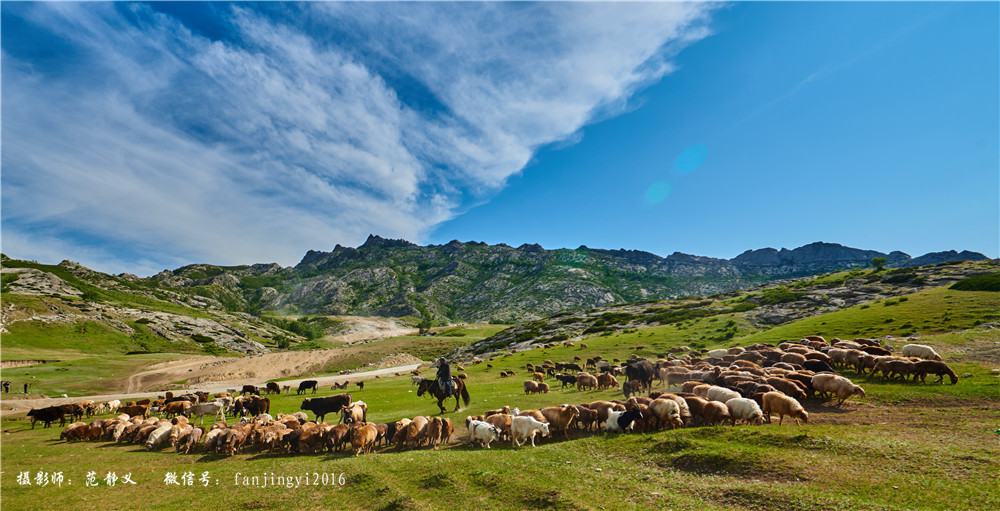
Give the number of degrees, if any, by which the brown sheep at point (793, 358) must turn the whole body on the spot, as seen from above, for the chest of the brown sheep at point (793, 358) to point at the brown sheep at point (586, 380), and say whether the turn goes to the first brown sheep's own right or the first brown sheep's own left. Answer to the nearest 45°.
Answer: approximately 180°

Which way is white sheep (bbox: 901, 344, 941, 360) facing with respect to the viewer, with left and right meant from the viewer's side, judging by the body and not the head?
facing to the right of the viewer

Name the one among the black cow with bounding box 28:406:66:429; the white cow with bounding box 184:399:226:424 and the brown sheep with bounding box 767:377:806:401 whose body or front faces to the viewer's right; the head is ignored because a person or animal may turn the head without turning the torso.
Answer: the brown sheep

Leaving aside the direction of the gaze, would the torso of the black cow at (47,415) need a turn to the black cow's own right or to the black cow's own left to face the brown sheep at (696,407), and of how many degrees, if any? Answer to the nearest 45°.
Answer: approximately 135° to the black cow's own left

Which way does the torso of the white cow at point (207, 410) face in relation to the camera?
to the viewer's left

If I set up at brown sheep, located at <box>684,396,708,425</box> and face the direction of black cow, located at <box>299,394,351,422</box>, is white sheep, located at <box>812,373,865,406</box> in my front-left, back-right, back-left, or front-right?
back-right
